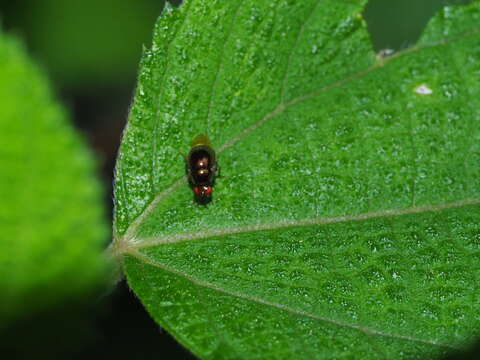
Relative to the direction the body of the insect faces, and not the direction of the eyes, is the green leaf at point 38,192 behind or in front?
in front

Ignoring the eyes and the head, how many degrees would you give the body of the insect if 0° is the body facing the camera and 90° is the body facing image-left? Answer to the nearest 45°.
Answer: approximately 0°
